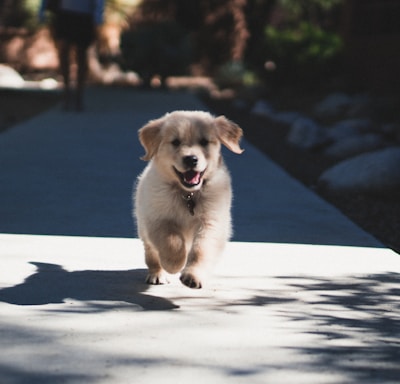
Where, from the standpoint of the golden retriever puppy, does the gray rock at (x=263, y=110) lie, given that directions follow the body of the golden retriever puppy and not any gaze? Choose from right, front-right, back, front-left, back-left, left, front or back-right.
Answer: back

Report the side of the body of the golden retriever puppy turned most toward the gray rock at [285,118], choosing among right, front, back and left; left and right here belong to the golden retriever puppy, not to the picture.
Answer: back

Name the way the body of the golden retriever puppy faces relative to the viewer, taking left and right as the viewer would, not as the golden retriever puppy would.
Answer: facing the viewer

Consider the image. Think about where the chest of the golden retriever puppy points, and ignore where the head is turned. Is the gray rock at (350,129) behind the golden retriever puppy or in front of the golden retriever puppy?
behind

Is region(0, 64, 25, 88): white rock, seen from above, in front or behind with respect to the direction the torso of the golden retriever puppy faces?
behind

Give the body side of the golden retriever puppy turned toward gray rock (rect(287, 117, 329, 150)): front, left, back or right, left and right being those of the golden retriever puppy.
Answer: back
